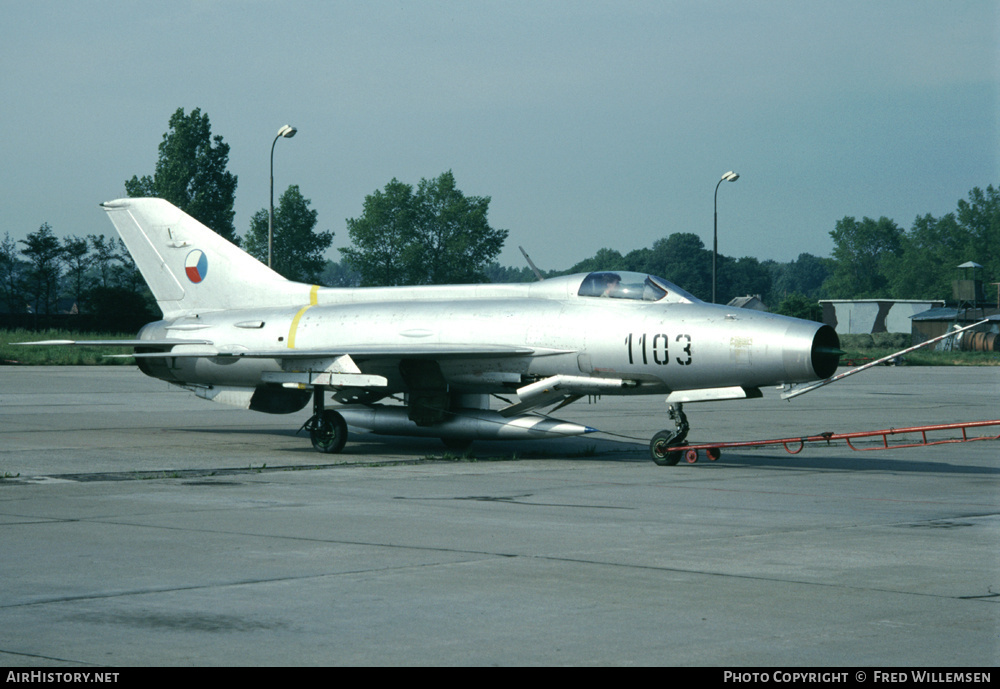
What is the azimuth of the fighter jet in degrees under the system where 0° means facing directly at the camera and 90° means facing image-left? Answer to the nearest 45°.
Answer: approximately 315°
